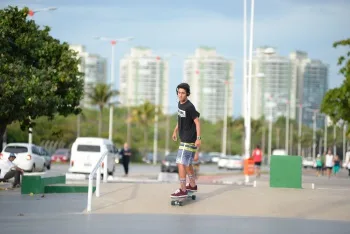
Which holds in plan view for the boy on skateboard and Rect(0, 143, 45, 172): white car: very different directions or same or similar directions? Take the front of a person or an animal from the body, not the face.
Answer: very different directions

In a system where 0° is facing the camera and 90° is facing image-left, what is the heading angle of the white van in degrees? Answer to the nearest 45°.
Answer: approximately 225°

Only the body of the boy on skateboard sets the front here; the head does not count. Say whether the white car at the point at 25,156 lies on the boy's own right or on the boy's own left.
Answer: on the boy's own right

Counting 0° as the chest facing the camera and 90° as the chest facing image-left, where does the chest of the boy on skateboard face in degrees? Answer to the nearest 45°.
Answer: approximately 45°

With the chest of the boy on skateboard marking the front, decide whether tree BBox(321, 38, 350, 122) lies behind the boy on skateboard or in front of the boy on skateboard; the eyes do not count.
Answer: behind

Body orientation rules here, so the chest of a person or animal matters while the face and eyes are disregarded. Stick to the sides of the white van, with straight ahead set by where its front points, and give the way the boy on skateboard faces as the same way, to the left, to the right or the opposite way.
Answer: the opposite way

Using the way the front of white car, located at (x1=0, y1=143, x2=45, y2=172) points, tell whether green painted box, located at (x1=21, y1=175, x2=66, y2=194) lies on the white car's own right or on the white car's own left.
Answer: on the white car's own right

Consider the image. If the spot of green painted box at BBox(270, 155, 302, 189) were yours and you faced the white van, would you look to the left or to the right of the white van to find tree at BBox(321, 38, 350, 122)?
right
